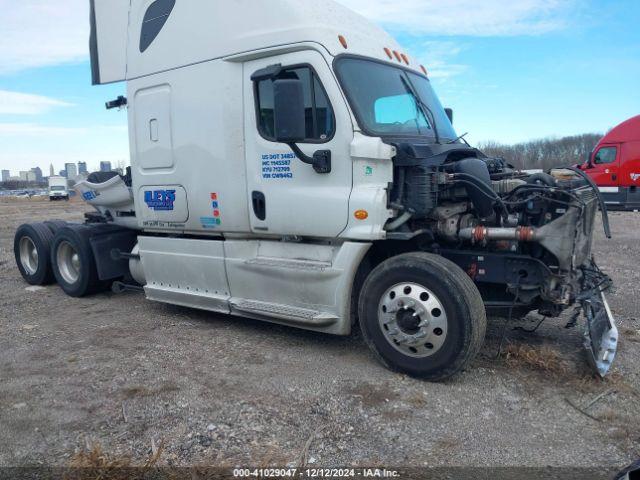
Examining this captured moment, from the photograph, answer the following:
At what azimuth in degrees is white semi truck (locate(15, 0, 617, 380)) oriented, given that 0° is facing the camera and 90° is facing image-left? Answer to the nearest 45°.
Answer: approximately 315°

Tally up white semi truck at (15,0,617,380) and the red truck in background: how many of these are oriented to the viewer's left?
1

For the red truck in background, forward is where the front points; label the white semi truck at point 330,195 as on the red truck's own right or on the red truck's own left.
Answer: on the red truck's own left

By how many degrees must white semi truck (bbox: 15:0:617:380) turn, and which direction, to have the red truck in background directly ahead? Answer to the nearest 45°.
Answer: approximately 90° to its left

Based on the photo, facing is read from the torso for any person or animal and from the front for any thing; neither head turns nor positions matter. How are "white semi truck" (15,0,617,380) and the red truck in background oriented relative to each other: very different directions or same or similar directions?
very different directions

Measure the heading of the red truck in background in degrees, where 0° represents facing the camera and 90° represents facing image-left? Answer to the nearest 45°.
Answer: approximately 90°
